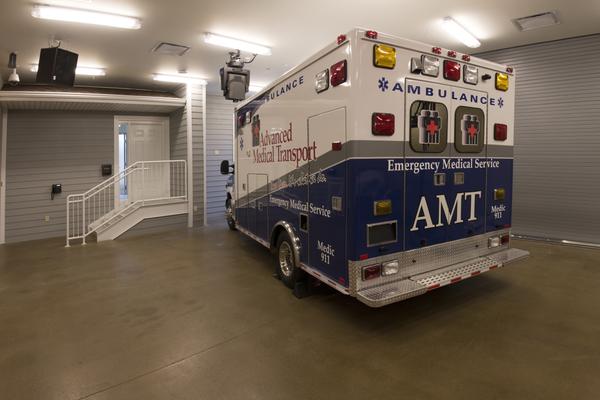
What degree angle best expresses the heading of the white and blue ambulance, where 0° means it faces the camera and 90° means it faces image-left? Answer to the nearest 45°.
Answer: approximately 135°

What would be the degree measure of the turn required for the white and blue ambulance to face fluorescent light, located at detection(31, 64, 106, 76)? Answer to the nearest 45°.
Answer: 0° — it already faces it

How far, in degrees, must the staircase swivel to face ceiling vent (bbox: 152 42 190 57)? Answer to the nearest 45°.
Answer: approximately 90° to its left

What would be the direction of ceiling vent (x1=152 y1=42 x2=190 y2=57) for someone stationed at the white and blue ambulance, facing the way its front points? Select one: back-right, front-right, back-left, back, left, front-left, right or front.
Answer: front

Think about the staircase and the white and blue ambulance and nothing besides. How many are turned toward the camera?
0

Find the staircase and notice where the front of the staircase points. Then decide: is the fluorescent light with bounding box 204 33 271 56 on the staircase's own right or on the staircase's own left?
on the staircase's own left

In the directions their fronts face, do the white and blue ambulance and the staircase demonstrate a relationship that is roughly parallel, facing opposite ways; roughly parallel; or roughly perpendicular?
roughly perpendicular

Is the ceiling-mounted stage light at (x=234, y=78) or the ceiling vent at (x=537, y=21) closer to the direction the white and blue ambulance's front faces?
the ceiling-mounted stage light
